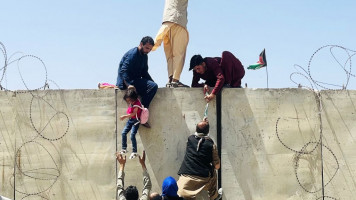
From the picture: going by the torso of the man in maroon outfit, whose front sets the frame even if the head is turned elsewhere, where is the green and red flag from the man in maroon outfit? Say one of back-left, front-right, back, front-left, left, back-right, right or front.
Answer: back

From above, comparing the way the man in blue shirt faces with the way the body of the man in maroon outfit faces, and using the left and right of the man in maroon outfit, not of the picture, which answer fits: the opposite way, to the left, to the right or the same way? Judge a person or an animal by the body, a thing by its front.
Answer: to the left

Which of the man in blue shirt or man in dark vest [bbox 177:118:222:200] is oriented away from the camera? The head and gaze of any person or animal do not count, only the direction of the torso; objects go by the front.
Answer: the man in dark vest

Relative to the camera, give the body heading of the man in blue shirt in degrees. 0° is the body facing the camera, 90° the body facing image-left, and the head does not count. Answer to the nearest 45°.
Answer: approximately 315°

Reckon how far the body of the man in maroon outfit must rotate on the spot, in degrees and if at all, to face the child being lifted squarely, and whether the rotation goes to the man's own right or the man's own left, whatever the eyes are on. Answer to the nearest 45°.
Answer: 0° — they already face them

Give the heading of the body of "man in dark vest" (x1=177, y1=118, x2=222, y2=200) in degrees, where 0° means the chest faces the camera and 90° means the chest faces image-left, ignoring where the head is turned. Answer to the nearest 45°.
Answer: approximately 180°

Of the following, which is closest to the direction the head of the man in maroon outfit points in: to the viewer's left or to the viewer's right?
to the viewer's left
